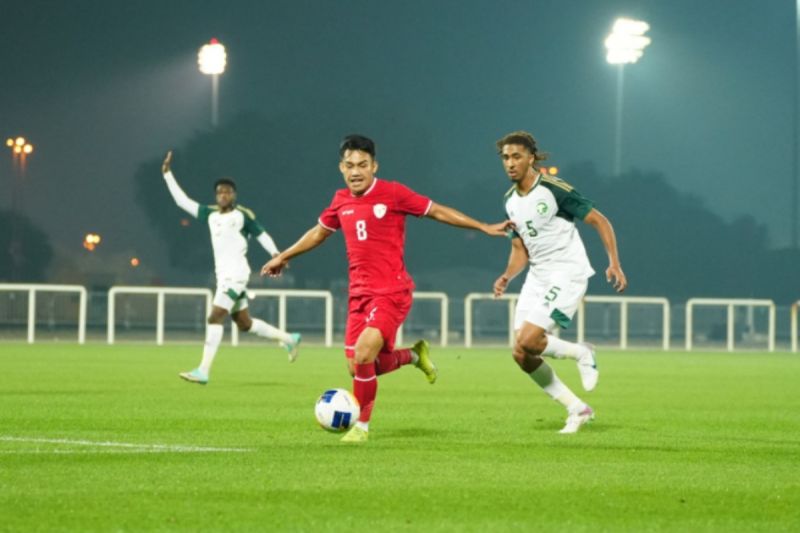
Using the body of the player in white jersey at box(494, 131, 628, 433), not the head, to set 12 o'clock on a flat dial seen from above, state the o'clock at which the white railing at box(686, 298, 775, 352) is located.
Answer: The white railing is roughly at 5 o'clock from the player in white jersey.

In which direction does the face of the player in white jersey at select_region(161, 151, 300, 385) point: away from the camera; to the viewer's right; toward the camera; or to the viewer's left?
toward the camera

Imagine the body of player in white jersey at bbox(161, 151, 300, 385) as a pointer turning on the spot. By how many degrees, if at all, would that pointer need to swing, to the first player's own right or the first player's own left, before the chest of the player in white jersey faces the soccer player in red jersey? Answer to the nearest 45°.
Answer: approximately 45° to the first player's own left

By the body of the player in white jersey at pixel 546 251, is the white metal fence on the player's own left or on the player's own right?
on the player's own right

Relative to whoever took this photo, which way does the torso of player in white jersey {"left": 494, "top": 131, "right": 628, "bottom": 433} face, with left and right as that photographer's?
facing the viewer and to the left of the viewer

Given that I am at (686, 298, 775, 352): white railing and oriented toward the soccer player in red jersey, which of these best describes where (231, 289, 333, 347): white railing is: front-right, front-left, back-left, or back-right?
front-right

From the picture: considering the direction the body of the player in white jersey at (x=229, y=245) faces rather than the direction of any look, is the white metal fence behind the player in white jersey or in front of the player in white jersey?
behind

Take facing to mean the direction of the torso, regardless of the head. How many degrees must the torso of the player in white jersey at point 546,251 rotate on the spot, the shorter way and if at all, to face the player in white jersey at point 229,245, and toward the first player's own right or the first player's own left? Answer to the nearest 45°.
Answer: approximately 90° to the first player's own right

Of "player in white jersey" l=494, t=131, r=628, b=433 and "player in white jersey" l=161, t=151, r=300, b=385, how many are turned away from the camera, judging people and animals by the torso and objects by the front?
0

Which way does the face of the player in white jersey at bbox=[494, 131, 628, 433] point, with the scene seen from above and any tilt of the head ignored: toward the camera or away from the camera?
toward the camera

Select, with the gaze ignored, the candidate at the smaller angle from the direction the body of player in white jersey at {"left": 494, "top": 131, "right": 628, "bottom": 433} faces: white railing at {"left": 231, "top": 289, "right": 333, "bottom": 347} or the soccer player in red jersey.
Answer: the soccer player in red jersey
